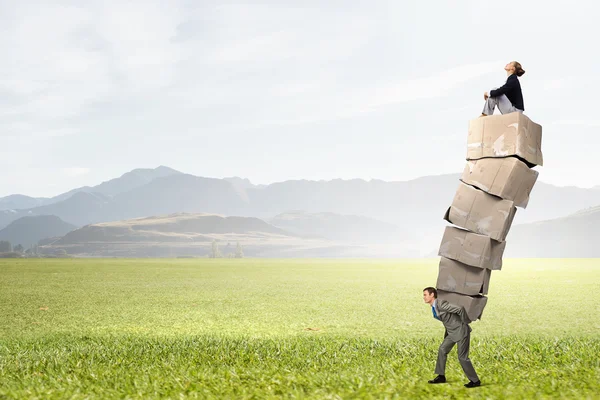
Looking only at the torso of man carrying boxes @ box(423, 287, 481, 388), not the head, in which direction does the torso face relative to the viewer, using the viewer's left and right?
facing to the left of the viewer

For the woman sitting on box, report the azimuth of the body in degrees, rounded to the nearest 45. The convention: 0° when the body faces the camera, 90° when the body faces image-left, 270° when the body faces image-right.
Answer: approximately 90°

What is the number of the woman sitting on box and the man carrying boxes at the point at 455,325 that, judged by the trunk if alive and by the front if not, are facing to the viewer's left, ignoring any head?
2

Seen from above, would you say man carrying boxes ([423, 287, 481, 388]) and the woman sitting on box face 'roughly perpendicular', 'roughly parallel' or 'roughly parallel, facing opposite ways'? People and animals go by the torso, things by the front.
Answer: roughly parallel
